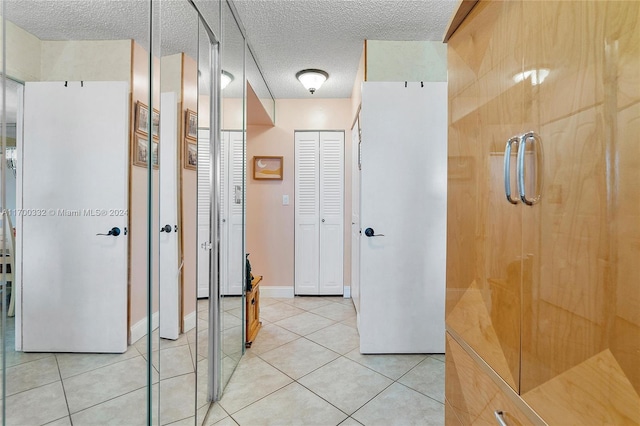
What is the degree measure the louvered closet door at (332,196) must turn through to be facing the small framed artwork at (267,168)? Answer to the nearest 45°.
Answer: approximately 90° to its right

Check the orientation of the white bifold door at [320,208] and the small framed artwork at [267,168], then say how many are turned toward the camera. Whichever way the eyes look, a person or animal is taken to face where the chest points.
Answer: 2

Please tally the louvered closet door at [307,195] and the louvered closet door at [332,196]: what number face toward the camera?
2

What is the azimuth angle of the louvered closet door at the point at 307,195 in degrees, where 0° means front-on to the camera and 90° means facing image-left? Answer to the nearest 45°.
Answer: approximately 0°

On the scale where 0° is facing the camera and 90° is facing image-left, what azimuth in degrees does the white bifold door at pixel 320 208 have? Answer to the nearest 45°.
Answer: approximately 0°
